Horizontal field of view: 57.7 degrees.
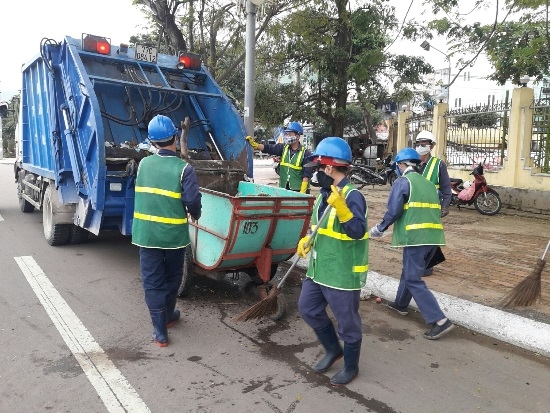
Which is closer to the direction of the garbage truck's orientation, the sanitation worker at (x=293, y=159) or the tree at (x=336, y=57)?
the tree

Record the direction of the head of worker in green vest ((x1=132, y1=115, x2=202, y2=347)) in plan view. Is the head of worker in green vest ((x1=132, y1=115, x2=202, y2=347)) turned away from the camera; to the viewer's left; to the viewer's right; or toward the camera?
away from the camera

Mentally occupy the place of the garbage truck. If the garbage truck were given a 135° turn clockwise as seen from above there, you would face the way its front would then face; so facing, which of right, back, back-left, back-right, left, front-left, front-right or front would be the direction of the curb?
front-right

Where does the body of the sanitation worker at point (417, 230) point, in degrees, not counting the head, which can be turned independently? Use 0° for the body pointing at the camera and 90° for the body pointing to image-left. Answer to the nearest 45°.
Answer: approximately 135°

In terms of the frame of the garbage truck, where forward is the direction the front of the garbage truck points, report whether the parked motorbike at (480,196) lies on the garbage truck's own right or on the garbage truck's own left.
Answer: on the garbage truck's own right

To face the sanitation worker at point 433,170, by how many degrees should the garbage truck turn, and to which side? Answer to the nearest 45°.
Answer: approximately 180°

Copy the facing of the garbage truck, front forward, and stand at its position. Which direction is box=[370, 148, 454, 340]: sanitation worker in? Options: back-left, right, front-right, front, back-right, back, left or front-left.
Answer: back

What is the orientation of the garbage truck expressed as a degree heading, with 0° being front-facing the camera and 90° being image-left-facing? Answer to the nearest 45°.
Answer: approximately 135°
